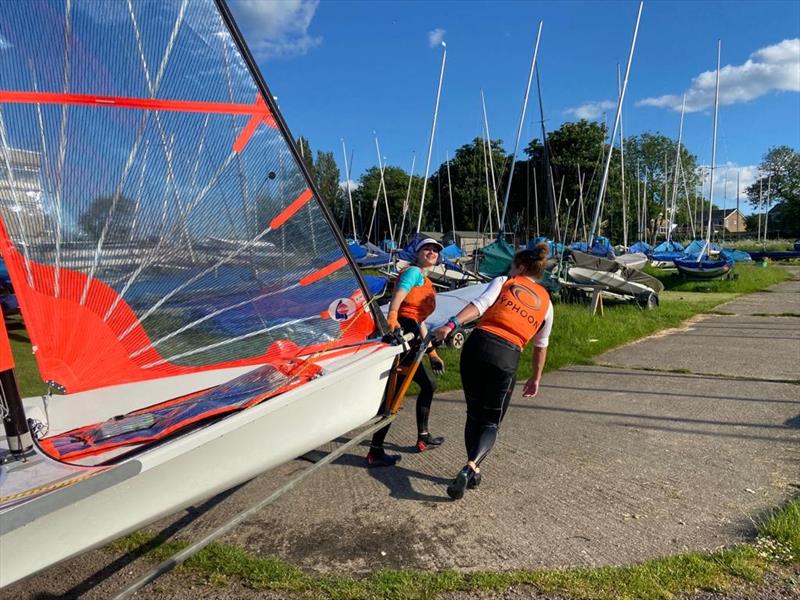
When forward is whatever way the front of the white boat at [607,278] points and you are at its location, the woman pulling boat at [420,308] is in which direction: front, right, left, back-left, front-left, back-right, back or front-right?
front-right

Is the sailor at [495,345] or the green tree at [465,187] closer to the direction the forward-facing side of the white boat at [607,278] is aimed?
the sailor

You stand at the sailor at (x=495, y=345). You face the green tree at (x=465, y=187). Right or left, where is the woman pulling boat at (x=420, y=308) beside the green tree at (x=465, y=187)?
left

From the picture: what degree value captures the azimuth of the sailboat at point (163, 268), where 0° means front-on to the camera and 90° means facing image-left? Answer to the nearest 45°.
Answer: approximately 225°

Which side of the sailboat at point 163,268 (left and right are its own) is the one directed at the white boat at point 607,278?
front

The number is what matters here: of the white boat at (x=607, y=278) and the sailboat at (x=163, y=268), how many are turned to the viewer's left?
1
